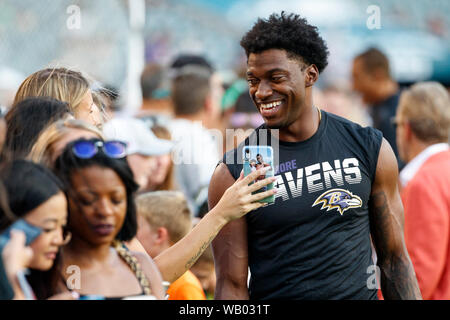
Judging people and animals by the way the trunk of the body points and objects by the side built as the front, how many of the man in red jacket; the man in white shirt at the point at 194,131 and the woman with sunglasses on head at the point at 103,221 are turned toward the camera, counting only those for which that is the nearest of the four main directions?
1

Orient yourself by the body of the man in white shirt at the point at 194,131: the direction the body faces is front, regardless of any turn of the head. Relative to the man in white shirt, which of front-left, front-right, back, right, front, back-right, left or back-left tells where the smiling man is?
back-right

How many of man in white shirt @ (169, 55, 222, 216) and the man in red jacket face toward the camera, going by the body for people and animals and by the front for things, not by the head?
0

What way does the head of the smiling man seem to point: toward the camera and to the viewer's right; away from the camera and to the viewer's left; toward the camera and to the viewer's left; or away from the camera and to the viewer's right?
toward the camera and to the viewer's left

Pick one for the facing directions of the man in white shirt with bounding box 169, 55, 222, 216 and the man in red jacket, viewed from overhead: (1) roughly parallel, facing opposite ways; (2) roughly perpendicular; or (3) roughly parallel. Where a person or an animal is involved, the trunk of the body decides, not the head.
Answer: roughly perpendicular

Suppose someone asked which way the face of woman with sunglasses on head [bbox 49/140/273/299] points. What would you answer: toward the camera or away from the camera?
toward the camera

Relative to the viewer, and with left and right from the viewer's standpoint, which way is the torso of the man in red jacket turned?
facing away from the viewer and to the left of the viewer

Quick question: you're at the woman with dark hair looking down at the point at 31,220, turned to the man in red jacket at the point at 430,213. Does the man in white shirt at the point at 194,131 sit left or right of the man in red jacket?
left

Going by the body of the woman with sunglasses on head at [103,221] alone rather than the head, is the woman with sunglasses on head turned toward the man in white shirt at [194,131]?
no

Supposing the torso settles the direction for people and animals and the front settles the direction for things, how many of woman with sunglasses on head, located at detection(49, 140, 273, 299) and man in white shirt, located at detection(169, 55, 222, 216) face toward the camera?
1

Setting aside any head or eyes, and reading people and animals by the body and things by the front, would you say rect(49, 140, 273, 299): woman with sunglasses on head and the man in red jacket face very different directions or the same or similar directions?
very different directions

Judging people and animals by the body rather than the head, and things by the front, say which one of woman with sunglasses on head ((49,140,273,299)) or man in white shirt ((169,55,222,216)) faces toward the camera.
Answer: the woman with sunglasses on head

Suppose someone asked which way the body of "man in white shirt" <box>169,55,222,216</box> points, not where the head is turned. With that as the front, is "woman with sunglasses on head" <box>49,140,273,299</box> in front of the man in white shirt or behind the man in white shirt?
behind

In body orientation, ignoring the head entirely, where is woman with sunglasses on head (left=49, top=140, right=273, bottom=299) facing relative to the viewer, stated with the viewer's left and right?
facing the viewer

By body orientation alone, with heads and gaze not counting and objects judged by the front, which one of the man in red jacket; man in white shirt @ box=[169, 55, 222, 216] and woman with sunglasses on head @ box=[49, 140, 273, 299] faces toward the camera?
the woman with sunglasses on head

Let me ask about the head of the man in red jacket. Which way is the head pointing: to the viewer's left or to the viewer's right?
to the viewer's left

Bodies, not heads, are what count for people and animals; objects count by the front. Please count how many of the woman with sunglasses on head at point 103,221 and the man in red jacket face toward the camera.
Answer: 1

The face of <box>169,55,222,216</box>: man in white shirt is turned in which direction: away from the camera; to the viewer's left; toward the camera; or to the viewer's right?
away from the camera

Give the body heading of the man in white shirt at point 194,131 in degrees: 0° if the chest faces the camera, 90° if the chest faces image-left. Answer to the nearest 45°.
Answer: approximately 225°
